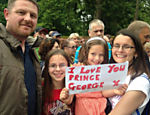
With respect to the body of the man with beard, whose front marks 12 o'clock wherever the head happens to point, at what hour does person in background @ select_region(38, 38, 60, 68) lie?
The person in background is roughly at 8 o'clock from the man with beard.

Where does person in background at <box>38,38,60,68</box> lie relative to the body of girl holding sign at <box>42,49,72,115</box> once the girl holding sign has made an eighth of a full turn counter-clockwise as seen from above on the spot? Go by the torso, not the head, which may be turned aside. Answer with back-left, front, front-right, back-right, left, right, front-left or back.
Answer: back-left

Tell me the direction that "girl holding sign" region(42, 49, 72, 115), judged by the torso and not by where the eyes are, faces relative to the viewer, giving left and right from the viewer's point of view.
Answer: facing the viewer

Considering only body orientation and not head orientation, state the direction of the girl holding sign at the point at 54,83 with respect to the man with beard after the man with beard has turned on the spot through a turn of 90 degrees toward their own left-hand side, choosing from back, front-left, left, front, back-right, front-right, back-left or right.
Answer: front
